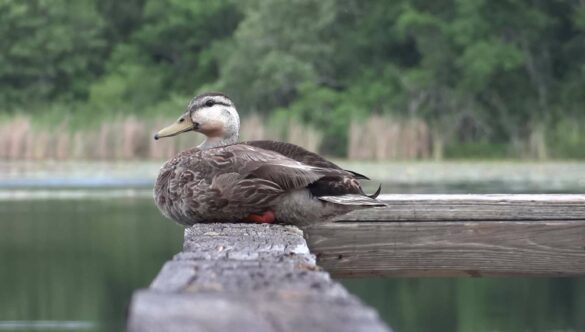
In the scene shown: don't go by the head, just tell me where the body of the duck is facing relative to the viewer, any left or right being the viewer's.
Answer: facing to the left of the viewer
